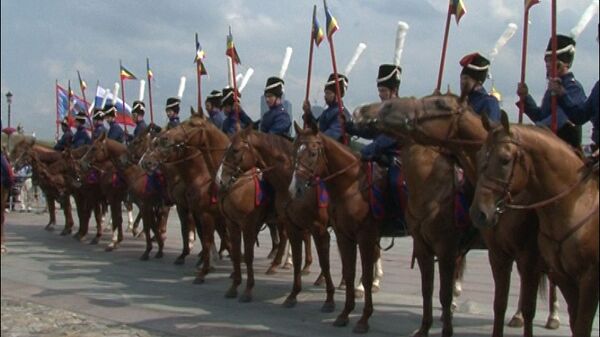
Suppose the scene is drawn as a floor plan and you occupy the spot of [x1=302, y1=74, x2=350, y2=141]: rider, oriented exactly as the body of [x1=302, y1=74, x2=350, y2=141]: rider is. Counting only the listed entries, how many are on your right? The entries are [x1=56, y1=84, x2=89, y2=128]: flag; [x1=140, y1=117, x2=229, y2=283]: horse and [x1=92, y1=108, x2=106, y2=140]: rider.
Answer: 3

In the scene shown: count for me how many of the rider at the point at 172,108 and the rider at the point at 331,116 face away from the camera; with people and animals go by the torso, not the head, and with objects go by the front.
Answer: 0

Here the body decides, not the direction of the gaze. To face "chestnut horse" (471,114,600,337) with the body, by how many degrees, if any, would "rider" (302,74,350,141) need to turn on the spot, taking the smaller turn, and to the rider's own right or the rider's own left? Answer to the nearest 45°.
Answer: approximately 45° to the rider's own left

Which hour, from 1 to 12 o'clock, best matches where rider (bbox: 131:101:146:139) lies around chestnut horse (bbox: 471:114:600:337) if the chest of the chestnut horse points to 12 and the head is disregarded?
The rider is roughly at 3 o'clock from the chestnut horse.

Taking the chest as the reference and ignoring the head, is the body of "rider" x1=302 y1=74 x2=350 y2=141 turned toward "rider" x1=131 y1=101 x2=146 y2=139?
no

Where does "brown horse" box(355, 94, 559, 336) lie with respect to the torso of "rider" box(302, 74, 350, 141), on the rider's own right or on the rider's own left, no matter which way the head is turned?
on the rider's own left

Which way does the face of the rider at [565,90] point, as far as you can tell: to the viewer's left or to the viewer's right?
to the viewer's left

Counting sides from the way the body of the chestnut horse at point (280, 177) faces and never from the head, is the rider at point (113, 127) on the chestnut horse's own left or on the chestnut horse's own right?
on the chestnut horse's own right

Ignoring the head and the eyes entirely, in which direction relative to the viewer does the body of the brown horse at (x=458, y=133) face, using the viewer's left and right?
facing the viewer and to the left of the viewer

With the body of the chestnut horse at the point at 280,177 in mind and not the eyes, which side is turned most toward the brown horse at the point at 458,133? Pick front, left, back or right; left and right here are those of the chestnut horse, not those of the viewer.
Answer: left

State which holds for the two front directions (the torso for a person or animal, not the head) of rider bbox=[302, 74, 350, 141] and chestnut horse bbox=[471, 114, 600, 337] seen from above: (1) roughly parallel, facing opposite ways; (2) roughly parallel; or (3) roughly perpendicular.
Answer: roughly parallel

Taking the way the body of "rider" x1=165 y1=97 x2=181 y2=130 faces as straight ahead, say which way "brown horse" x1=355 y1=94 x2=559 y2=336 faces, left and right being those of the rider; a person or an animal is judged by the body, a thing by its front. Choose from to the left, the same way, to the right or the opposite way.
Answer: the same way

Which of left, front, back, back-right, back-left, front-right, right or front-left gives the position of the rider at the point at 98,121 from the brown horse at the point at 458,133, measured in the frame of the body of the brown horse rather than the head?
right

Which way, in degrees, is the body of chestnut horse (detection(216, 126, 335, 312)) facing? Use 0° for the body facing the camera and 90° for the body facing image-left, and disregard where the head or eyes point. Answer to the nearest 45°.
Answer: approximately 45°

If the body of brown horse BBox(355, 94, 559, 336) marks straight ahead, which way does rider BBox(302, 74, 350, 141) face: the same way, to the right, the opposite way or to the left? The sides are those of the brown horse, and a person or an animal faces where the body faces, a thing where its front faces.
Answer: the same way

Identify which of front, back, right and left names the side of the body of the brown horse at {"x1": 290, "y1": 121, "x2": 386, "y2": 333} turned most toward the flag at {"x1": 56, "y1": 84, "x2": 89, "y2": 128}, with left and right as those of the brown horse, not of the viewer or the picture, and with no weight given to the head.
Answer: right
